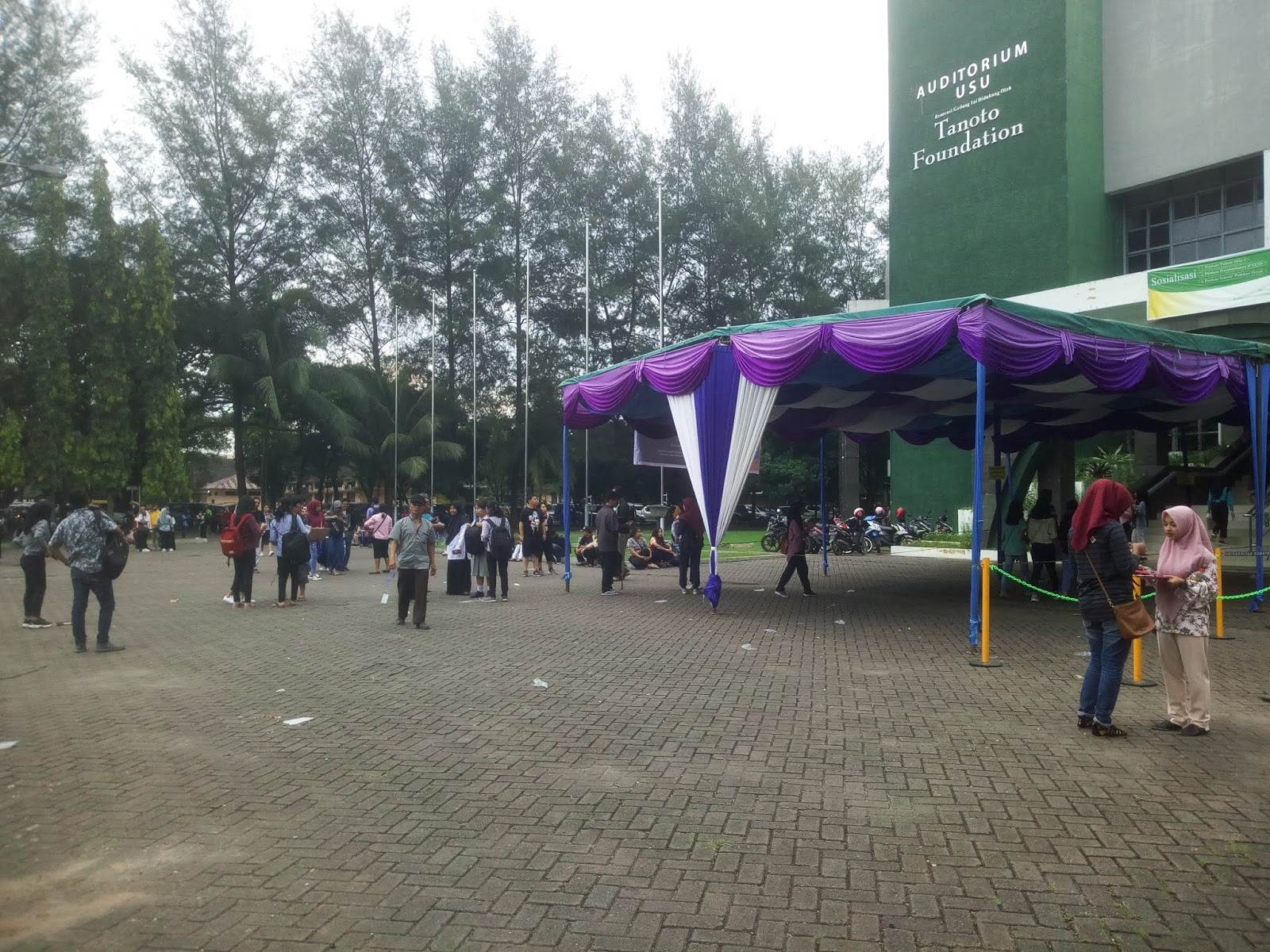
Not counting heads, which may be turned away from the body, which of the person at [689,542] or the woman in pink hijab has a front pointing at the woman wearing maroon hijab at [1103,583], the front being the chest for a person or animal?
the woman in pink hijab

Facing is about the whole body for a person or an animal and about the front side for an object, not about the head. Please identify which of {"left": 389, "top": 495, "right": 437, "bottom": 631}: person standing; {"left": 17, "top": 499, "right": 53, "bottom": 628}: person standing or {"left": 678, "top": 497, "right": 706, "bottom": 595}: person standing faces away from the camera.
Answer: {"left": 678, "top": 497, "right": 706, "bottom": 595}: person standing

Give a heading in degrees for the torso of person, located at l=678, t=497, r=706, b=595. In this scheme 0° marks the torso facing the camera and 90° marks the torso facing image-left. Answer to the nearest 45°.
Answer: approximately 180°

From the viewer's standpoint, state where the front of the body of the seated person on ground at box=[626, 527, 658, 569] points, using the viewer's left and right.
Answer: facing the viewer and to the right of the viewer

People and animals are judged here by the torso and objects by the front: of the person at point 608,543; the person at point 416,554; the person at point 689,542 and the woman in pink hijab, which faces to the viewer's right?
the person at point 608,543

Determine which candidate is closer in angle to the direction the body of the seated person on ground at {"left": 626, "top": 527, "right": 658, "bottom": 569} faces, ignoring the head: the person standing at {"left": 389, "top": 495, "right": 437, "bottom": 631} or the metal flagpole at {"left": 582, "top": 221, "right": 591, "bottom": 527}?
the person standing

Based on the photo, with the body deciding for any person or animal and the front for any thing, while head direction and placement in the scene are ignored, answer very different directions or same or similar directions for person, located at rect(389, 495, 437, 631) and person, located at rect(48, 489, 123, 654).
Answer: very different directions

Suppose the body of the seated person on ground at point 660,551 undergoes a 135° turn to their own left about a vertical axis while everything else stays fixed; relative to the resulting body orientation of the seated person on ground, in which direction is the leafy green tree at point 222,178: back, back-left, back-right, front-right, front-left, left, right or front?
front-left

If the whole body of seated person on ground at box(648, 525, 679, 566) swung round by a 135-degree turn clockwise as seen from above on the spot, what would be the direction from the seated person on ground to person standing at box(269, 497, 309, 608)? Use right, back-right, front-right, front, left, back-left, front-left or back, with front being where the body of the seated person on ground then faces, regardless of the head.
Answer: front-left

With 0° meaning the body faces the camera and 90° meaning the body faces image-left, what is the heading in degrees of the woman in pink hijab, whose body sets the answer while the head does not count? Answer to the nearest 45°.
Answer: approximately 45°

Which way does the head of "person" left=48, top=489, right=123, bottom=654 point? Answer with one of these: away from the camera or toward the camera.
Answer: away from the camera

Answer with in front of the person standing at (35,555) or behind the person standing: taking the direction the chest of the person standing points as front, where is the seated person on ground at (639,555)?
in front
